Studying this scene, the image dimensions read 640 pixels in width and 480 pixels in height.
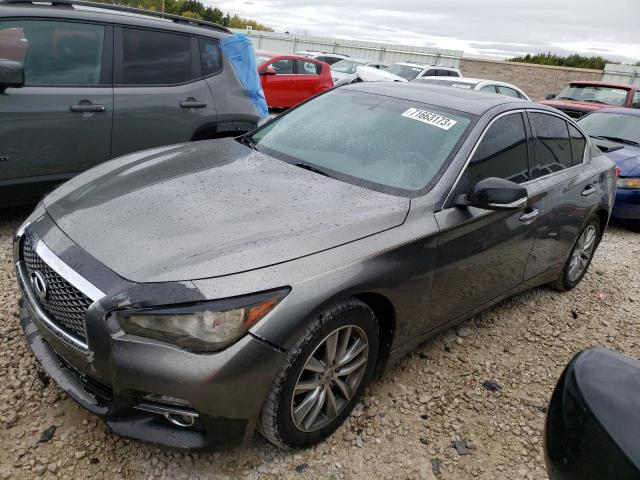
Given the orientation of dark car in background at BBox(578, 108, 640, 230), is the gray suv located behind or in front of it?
in front

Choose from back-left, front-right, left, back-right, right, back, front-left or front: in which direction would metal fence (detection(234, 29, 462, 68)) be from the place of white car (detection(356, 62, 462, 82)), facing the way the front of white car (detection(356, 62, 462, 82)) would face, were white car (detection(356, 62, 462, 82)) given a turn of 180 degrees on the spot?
front-left

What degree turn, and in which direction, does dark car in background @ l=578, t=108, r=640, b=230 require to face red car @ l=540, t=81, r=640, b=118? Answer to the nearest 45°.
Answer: approximately 135° to its right

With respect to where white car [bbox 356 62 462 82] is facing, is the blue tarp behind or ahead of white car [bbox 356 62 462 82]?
ahead

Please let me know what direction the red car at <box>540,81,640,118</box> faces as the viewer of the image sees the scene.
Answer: facing the viewer and to the left of the viewer

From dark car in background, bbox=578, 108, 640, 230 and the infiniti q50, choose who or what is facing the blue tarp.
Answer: the dark car in background

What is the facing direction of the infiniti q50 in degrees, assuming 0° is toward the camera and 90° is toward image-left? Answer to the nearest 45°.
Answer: approximately 45°

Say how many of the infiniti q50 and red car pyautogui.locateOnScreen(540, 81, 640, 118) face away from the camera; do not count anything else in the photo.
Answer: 0

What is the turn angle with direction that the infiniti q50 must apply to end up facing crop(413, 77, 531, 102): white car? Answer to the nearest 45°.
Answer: approximately 135° to its right

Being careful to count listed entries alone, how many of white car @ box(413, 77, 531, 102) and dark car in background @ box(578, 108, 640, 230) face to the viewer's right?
0
